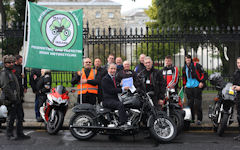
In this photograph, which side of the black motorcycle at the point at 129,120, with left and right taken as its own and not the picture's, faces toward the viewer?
right

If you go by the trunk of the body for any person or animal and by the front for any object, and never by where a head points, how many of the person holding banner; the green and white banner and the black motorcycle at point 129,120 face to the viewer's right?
1

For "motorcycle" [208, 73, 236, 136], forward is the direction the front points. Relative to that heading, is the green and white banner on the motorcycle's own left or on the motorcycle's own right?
on the motorcycle's own right

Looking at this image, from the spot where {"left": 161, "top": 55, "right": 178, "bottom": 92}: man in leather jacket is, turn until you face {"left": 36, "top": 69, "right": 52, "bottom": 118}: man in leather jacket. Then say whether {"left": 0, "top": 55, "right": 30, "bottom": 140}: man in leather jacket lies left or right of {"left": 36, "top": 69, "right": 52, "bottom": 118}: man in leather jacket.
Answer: left

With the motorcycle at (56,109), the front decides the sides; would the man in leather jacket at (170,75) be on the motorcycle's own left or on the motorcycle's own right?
on the motorcycle's own left

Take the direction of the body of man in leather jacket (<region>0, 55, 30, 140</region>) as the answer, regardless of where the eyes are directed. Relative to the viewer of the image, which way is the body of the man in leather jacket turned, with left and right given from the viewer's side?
facing the viewer and to the right of the viewer

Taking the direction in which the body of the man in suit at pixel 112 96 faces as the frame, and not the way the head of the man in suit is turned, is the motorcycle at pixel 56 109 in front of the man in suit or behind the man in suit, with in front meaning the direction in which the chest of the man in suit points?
behind

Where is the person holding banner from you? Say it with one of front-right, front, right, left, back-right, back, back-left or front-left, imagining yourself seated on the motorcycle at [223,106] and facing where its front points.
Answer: back-right
